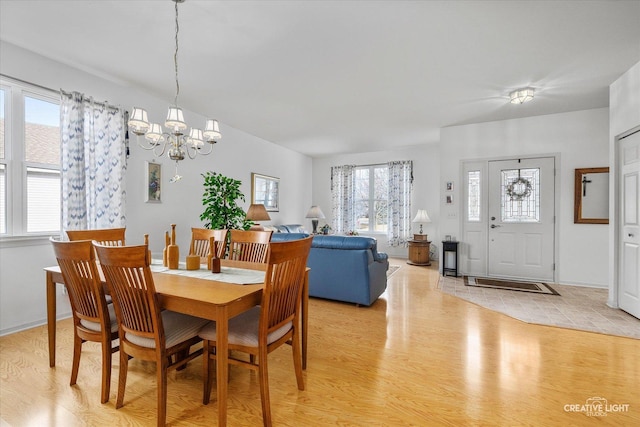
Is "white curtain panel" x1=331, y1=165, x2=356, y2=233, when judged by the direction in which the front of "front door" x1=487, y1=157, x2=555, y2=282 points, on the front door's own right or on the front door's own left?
on the front door's own right

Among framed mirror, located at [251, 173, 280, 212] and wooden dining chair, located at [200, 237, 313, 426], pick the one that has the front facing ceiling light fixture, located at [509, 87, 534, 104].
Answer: the framed mirror

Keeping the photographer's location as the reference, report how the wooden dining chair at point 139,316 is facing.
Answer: facing away from the viewer and to the right of the viewer

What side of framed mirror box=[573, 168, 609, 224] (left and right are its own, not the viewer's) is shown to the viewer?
front

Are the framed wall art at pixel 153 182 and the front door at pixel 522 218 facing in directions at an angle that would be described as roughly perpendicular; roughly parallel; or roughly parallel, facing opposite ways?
roughly perpendicular

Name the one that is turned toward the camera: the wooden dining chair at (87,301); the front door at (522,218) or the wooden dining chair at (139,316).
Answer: the front door

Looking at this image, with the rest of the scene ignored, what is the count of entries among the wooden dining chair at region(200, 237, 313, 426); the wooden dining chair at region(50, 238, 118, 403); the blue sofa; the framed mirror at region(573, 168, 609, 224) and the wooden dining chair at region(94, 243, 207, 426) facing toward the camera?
1

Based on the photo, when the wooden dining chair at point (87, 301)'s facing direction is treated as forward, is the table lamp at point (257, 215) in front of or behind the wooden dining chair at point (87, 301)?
in front

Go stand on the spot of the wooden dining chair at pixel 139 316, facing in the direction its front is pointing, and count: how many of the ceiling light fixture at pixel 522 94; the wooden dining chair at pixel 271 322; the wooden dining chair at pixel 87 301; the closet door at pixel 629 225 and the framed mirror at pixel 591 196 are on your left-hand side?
1

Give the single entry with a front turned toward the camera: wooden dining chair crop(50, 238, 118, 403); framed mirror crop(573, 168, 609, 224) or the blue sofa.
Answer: the framed mirror

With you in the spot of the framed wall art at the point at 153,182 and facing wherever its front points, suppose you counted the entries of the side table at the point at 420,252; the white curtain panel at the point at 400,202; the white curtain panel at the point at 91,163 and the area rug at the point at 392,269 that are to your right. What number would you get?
1

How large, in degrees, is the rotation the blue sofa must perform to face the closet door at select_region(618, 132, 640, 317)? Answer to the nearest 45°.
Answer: approximately 45° to its right

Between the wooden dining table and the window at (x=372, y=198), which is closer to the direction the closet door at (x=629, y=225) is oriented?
the wooden dining table

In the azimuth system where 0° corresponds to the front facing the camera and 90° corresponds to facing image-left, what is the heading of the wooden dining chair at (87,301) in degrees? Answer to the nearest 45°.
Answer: approximately 225°

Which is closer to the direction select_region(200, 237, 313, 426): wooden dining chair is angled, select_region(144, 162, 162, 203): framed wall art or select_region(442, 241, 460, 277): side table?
the framed wall art

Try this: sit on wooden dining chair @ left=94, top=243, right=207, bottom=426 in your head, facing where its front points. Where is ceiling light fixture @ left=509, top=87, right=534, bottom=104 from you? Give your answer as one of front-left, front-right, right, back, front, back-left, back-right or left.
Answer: front-right

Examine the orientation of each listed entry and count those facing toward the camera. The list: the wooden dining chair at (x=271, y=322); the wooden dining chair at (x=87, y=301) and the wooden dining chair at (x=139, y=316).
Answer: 0

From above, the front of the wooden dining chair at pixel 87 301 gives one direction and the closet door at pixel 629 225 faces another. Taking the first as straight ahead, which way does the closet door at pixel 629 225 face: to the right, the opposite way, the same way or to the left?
to the left

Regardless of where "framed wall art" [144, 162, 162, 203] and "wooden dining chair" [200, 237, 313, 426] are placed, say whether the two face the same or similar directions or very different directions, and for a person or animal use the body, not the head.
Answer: very different directions

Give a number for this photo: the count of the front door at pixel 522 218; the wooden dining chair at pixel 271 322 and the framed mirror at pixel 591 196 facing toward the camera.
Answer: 2
